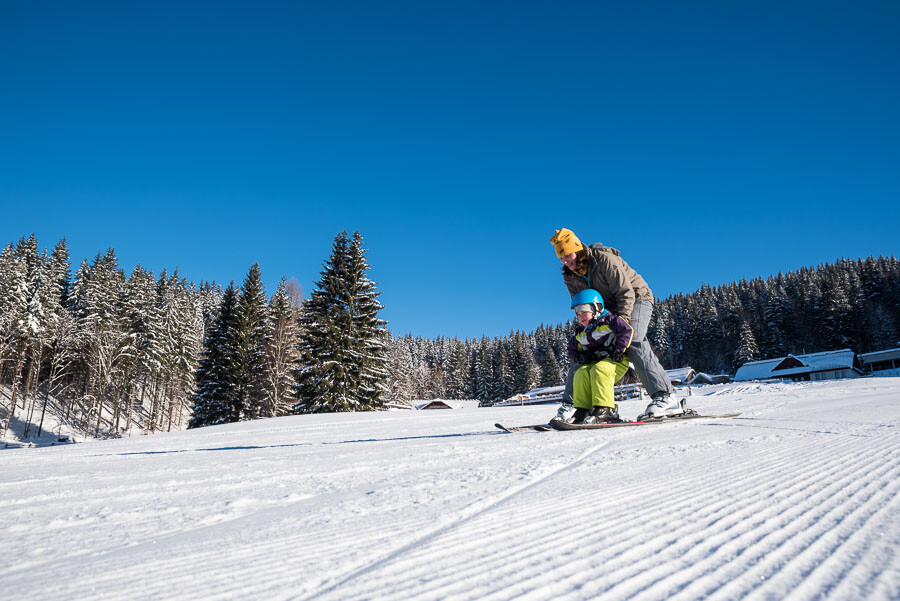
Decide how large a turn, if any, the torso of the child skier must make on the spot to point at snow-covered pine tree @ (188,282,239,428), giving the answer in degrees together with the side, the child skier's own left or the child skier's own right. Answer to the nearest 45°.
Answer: approximately 90° to the child skier's own right

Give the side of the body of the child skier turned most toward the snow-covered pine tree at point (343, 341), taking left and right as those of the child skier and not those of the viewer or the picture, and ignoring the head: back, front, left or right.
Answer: right

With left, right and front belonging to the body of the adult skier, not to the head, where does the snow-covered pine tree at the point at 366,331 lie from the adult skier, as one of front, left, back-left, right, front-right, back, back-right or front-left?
right

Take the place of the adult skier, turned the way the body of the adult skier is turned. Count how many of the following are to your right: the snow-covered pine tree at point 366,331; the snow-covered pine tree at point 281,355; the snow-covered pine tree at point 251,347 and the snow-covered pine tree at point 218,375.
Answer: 4

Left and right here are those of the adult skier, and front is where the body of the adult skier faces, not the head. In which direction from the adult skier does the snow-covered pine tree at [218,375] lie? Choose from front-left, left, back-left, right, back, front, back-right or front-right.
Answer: right

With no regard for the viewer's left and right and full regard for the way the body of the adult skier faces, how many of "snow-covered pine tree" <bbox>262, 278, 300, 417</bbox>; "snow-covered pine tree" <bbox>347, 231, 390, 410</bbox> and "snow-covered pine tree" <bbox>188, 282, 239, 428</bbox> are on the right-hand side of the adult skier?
3

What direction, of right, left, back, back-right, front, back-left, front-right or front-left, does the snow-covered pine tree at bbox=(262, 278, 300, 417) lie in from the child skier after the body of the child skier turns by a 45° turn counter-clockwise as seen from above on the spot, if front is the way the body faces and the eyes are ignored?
back-right

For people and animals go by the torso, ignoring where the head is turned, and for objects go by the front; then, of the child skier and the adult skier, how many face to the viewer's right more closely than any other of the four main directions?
0

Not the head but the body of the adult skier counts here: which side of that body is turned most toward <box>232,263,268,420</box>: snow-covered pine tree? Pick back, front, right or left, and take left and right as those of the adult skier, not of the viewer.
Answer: right

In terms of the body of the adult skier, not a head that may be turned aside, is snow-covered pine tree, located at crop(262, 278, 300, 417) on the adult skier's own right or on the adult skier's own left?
on the adult skier's own right

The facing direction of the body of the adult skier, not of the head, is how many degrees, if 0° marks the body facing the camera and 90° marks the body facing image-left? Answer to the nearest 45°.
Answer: approximately 45°

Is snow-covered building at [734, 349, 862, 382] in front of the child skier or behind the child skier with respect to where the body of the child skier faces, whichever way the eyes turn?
behind

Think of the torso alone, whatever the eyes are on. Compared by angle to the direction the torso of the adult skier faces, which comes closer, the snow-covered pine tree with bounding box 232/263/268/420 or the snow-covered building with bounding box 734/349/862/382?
the snow-covered pine tree
